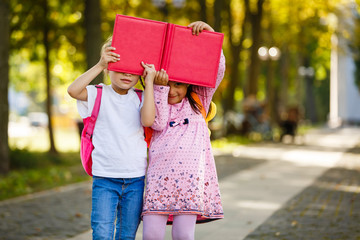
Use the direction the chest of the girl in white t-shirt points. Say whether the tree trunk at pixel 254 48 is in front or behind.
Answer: behind

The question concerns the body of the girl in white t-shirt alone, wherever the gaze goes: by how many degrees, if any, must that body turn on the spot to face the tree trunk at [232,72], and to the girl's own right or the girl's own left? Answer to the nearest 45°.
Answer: approximately 180°

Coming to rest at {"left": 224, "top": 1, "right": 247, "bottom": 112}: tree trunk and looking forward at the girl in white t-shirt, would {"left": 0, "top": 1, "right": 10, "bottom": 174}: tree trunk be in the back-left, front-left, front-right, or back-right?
front-right

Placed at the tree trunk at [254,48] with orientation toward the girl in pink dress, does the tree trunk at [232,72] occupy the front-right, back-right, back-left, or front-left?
front-right

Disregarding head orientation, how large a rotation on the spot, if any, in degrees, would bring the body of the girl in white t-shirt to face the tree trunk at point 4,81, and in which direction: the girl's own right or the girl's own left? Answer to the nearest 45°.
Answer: approximately 180°

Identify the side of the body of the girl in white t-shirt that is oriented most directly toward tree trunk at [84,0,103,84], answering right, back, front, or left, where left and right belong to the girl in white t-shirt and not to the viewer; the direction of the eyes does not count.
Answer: back

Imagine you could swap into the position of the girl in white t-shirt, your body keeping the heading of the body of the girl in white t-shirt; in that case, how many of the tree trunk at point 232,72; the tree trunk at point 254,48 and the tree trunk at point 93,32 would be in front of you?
0

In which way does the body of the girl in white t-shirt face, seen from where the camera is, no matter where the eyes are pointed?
toward the camera

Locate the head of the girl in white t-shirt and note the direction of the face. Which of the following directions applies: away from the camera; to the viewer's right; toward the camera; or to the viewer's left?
toward the camera
